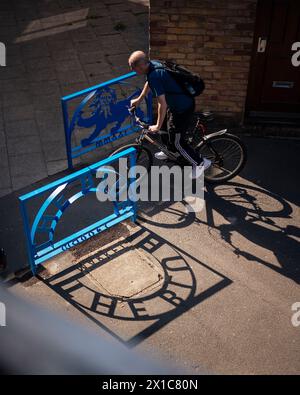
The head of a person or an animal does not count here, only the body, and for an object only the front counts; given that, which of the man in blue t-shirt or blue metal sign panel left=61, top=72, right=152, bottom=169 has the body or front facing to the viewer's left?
the man in blue t-shirt

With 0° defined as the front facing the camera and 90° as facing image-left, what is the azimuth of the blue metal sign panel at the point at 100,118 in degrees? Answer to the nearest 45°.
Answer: approximately 315°

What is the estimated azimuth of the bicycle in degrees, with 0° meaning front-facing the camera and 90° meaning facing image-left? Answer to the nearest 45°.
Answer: approximately 90°

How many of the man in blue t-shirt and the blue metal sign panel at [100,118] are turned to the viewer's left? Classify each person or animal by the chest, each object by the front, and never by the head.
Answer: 1

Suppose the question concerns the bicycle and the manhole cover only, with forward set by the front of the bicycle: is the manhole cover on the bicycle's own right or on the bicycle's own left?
on the bicycle's own left

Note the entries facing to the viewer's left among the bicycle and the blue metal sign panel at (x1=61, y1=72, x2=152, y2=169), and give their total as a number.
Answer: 1

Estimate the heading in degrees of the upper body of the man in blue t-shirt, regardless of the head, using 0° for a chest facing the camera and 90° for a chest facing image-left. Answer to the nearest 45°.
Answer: approximately 90°

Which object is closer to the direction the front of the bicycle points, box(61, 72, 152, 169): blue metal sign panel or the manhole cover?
the blue metal sign panel

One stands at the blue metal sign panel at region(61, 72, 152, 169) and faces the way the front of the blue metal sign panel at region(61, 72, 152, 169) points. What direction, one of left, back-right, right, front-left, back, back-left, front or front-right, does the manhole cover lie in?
front-right
